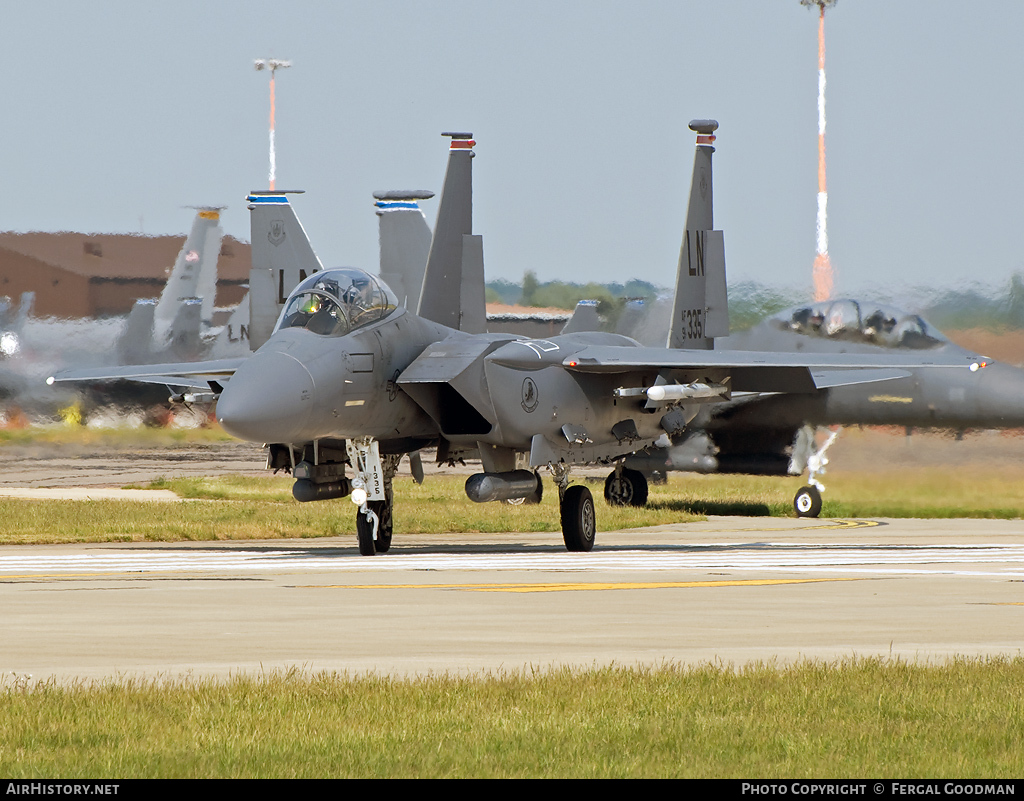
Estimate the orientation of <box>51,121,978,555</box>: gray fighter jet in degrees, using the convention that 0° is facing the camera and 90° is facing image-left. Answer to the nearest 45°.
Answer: approximately 45°

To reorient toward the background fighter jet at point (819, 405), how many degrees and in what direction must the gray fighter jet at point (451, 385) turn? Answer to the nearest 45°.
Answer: approximately 180°

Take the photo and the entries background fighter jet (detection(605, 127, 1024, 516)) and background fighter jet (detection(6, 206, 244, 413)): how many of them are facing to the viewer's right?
1

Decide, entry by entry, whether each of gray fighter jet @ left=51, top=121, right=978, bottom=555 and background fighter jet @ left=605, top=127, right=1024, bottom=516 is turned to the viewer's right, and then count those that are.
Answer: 1

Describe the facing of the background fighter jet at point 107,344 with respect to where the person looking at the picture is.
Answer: facing to the left of the viewer

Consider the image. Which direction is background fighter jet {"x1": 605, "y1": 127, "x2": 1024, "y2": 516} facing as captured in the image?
to the viewer's right

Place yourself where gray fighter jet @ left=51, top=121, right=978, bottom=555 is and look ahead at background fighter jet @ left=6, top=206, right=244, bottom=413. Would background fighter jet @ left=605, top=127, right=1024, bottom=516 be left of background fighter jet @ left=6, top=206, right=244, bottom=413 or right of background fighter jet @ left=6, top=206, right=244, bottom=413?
right

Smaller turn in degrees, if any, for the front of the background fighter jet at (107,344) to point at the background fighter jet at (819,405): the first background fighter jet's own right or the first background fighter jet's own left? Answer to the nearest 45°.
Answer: approximately 135° to the first background fighter jet's own left

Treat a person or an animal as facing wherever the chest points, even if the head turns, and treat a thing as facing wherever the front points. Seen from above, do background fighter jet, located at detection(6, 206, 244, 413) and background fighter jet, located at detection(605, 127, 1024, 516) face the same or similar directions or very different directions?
very different directions

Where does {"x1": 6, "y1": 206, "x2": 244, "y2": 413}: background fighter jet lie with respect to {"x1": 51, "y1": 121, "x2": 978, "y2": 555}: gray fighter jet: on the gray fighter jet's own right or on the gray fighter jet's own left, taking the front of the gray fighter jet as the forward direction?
on the gray fighter jet's own right

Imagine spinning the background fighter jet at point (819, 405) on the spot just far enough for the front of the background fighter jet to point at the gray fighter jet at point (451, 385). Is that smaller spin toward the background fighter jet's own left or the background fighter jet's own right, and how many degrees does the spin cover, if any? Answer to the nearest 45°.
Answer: approximately 135° to the background fighter jet's own right
